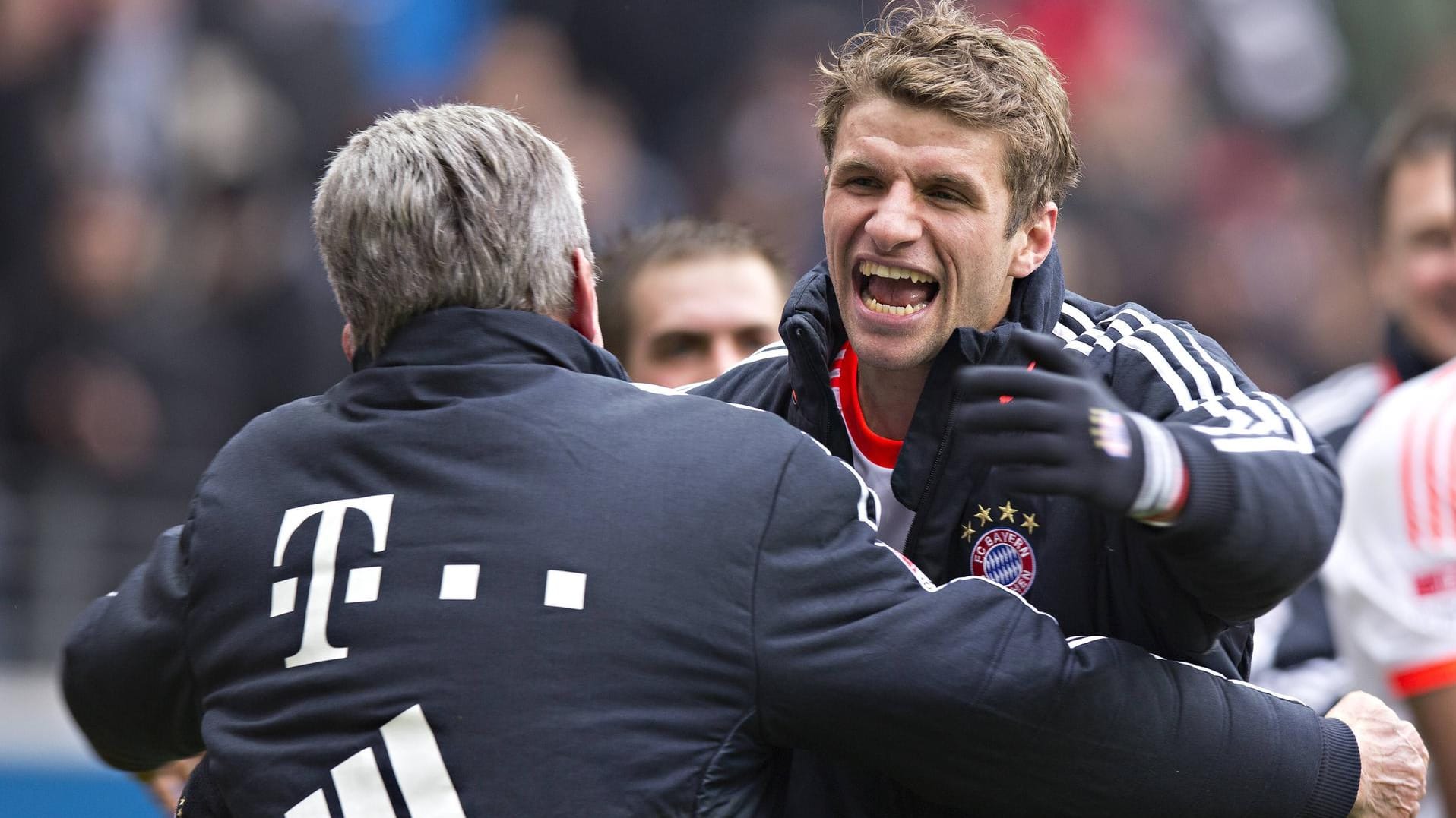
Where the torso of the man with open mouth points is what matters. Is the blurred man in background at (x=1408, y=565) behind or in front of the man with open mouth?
behind

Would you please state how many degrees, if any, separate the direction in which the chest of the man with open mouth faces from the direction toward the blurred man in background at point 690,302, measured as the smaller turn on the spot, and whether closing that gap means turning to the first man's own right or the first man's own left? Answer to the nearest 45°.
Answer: approximately 90° to the first man's own right

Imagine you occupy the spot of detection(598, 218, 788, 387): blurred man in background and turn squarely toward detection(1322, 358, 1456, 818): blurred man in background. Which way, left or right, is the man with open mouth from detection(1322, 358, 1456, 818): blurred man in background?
right

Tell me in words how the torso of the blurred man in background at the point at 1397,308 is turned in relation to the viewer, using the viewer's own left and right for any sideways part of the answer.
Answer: facing the viewer and to the right of the viewer

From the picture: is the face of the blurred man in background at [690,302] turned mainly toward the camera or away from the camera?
toward the camera

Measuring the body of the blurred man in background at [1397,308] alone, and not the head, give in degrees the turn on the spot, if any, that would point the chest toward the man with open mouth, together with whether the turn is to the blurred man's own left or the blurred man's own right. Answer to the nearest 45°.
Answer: approximately 45° to the blurred man's own right

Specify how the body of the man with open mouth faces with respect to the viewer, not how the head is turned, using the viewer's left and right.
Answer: facing the viewer and to the left of the viewer
